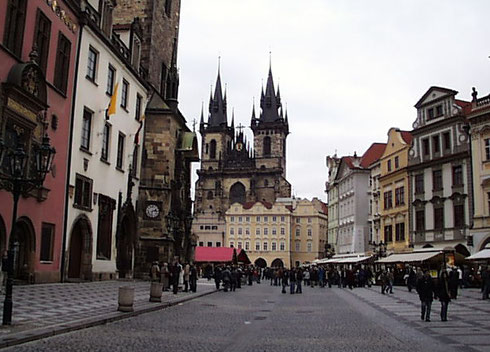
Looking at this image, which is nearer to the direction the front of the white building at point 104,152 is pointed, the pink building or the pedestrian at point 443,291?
the pedestrian

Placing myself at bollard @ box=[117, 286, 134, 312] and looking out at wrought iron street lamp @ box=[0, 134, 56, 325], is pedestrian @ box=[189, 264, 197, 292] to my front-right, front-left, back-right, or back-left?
back-right

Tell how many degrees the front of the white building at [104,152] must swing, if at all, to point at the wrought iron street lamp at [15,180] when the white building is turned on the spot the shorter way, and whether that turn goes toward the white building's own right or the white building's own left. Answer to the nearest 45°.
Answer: approximately 45° to the white building's own right

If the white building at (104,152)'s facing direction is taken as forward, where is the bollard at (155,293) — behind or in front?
in front

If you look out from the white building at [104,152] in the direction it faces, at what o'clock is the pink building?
The pink building is roughly at 2 o'clock from the white building.

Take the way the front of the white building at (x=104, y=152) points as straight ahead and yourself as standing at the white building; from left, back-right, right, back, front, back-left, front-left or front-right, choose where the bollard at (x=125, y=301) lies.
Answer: front-right

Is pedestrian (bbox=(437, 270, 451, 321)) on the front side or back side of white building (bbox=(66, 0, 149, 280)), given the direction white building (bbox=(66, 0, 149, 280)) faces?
on the front side

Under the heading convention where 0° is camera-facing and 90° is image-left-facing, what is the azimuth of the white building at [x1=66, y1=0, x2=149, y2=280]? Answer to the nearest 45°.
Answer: approximately 315°

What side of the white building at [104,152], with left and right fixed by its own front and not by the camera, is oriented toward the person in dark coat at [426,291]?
front

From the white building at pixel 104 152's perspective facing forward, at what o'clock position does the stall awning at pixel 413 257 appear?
The stall awning is roughly at 10 o'clock from the white building.
